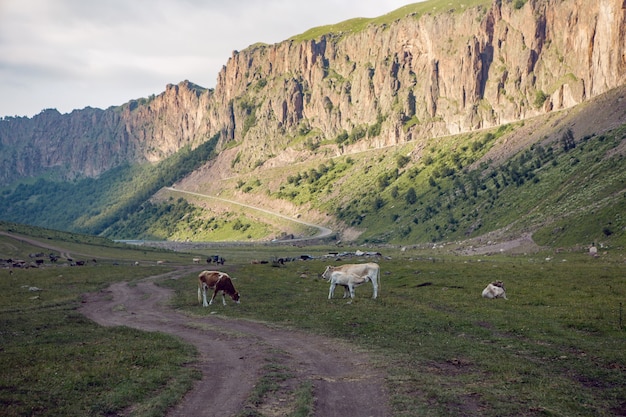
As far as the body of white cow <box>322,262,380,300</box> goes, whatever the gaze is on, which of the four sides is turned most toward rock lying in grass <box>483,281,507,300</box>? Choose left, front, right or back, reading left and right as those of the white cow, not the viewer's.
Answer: back

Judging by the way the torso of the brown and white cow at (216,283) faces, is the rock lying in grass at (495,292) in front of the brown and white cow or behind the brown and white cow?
in front

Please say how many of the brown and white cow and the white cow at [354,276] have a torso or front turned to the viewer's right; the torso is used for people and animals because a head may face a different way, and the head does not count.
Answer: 1

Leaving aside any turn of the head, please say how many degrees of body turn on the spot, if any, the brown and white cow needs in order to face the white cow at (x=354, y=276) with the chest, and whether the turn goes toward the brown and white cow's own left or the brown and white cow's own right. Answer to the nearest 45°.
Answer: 0° — it already faces it

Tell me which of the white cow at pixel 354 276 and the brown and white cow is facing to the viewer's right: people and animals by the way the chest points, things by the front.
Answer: the brown and white cow

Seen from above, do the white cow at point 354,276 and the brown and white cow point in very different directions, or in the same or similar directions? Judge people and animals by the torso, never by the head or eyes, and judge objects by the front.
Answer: very different directions

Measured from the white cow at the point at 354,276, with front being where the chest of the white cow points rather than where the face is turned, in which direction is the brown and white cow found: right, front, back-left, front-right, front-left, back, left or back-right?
front

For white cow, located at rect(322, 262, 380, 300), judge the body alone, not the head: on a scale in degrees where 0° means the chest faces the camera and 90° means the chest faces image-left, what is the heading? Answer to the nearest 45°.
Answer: approximately 90°

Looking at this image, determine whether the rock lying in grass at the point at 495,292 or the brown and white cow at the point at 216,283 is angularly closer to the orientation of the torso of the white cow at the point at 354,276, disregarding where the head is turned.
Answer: the brown and white cow

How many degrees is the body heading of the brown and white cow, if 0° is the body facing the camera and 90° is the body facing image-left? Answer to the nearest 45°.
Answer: approximately 270°
